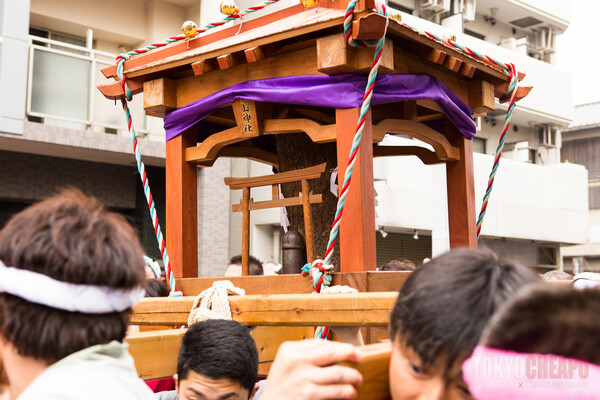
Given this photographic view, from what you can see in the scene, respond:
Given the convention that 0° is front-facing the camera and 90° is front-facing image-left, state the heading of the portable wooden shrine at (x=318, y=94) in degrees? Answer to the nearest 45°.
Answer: approximately 45°

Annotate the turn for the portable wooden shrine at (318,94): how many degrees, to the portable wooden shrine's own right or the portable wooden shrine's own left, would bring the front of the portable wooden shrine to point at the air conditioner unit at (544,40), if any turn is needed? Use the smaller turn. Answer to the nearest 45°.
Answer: approximately 180°
